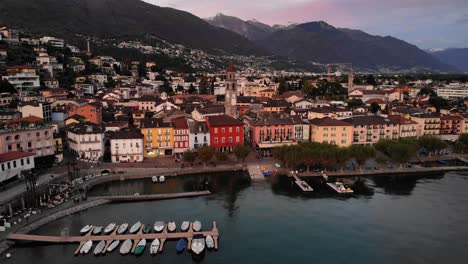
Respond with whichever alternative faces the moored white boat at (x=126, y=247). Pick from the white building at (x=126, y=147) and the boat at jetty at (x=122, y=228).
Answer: the white building

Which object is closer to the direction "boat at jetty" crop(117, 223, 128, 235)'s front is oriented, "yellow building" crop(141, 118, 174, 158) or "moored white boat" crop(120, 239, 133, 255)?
the yellow building

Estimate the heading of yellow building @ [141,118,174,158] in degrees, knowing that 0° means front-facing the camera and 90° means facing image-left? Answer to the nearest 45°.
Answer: approximately 0°

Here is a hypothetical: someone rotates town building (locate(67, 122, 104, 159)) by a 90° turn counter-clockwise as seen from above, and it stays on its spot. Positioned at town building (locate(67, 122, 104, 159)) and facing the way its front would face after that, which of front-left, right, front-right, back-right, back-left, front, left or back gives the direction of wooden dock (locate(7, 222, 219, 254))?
back-right

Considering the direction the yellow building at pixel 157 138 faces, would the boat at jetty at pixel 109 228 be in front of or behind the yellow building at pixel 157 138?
in front

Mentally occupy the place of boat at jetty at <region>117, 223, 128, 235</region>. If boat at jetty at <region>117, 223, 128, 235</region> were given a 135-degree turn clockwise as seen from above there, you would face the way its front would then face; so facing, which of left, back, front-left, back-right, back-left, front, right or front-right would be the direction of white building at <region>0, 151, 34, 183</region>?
back-right

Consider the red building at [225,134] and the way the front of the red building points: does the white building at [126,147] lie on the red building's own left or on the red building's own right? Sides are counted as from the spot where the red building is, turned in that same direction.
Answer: on the red building's own right

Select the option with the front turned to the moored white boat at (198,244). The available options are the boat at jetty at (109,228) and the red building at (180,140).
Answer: the red building

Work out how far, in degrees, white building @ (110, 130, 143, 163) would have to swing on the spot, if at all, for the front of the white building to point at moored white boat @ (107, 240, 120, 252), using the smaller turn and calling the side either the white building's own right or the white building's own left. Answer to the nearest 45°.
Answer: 0° — it already faces it

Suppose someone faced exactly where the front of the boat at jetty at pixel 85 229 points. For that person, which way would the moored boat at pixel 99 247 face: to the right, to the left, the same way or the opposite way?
the opposite way

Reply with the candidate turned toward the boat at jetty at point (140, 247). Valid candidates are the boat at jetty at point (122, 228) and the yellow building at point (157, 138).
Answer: the yellow building

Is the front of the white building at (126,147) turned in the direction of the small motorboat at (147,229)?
yes
